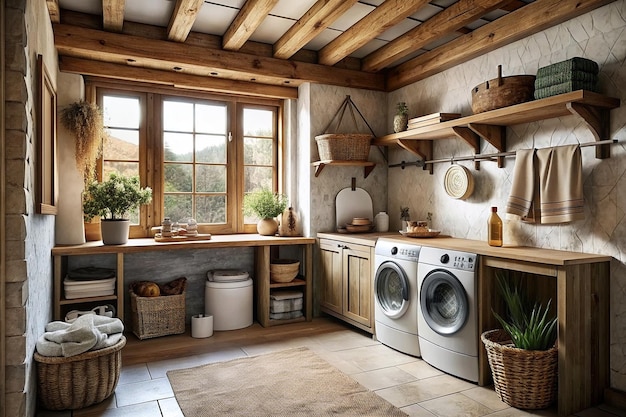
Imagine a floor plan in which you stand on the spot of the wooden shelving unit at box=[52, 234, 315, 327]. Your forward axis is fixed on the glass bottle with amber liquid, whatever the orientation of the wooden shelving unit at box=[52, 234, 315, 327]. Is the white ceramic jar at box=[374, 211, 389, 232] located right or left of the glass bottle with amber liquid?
left

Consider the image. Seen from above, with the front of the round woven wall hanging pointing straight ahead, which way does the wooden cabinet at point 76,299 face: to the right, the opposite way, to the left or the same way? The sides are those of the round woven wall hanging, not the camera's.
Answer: to the left

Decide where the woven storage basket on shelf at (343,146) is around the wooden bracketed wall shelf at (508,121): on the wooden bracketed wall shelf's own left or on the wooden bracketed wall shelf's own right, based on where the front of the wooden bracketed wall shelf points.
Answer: on the wooden bracketed wall shelf's own right

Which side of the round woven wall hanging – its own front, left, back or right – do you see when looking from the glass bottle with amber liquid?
left

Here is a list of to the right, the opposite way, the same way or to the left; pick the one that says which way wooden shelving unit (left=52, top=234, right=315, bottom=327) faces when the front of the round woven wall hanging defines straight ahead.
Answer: to the left

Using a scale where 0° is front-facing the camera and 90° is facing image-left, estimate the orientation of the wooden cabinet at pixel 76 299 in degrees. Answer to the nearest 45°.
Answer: approximately 0°

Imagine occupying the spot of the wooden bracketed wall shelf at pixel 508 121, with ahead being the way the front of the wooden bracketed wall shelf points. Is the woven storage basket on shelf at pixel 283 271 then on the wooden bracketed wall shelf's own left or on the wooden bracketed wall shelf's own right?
on the wooden bracketed wall shelf's own right

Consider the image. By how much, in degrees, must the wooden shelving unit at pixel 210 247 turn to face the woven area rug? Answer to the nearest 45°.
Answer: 0° — it already faces it

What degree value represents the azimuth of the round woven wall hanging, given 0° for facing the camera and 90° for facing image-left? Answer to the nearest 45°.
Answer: approximately 45°

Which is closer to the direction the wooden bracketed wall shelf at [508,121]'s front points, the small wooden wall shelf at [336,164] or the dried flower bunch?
the dried flower bunch

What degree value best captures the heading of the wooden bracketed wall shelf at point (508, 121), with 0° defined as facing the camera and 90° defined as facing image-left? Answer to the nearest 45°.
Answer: approximately 45°
